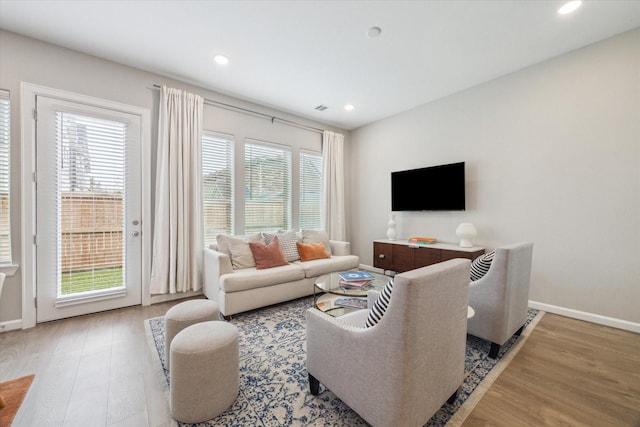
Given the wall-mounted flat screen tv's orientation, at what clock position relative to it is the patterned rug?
The patterned rug is roughly at 11 o'clock from the wall-mounted flat screen tv.

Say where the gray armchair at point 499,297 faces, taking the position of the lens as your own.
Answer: facing away from the viewer and to the left of the viewer

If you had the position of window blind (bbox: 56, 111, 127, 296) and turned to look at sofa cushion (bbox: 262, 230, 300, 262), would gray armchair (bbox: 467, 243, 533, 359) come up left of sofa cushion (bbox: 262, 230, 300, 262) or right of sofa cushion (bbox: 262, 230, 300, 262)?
right

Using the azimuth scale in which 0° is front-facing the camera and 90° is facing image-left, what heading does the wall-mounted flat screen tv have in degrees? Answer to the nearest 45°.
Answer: approximately 45°

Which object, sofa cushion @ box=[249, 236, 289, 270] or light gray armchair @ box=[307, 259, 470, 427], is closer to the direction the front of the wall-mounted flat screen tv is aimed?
the sofa cushion
